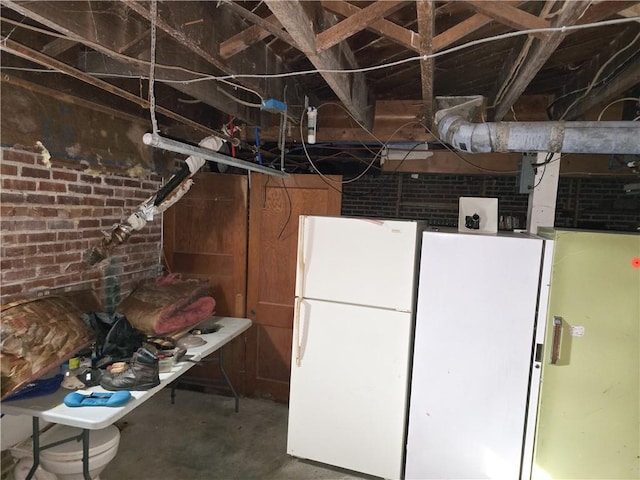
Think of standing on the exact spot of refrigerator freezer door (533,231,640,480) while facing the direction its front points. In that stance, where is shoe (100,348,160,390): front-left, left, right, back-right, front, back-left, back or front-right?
front-right

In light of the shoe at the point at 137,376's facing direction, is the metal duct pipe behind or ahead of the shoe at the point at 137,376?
behind

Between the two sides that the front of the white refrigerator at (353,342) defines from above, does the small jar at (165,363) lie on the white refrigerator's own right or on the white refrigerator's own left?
on the white refrigerator's own right

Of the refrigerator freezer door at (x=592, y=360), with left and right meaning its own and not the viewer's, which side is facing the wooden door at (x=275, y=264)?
right

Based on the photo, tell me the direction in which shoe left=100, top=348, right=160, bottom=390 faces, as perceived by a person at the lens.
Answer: facing to the left of the viewer

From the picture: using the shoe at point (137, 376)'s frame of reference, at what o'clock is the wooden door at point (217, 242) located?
The wooden door is roughly at 4 o'clock from the shoe.

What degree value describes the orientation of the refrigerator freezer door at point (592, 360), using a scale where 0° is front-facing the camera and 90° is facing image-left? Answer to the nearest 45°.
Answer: approximately 0°

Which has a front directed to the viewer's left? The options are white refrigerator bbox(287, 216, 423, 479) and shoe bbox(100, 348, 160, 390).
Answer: the shoe

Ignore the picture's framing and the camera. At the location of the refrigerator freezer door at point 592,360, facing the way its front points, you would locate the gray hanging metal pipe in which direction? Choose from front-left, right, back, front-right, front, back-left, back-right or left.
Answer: front-right

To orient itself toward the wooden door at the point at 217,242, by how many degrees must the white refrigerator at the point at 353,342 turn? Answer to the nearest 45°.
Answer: approximately 135° to its right

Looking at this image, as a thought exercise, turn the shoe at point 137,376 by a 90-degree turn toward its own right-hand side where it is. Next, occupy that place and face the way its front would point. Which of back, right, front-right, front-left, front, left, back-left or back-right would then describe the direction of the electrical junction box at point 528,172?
right

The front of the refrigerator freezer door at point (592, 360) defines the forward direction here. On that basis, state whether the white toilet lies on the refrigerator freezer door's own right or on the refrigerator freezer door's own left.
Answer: on the refrigerator freezer door's own right

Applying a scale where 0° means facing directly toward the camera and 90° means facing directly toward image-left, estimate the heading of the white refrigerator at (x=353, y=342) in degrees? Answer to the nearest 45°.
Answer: approximately 0°
